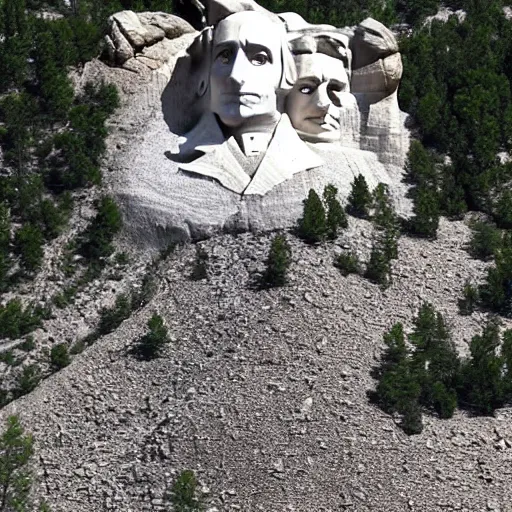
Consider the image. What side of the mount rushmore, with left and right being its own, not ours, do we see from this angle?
front

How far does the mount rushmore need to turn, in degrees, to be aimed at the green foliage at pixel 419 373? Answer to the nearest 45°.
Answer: approximately 45° to its left

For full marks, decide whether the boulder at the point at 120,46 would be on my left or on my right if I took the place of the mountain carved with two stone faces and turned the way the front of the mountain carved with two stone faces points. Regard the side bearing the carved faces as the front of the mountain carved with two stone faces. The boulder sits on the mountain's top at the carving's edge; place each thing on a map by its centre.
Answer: on my right

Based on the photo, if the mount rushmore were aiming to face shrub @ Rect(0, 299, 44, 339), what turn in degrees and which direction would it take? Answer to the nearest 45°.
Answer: approximately 45° to its right

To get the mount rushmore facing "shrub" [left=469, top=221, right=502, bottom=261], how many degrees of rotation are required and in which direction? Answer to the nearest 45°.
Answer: approximately 90° to its left
